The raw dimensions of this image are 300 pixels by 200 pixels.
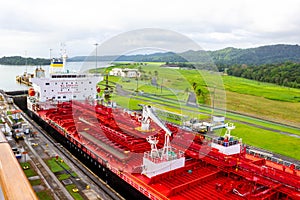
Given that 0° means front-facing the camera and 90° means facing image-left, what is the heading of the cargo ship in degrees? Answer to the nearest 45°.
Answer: approximately 315°
